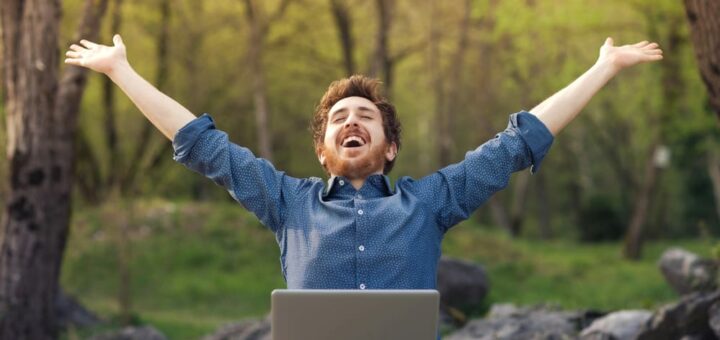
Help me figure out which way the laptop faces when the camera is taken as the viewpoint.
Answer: facing away from the viewer

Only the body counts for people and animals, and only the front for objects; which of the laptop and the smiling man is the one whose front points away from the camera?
the laptop

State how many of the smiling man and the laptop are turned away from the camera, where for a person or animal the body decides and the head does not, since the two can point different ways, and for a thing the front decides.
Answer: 1

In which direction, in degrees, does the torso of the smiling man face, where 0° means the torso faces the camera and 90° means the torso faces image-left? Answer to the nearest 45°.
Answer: approximately 0°

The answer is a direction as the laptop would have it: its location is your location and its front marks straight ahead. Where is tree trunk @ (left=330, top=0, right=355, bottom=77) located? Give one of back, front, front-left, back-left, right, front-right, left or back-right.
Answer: front

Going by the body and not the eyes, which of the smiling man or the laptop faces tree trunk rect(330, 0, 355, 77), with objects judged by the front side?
the laptop

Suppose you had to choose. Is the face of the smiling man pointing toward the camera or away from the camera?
toward the camera

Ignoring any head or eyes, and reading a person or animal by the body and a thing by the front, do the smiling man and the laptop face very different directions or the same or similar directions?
very different directions

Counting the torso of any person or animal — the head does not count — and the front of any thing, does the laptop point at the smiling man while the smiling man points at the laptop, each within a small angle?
yes

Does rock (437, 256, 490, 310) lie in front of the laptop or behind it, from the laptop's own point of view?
in front

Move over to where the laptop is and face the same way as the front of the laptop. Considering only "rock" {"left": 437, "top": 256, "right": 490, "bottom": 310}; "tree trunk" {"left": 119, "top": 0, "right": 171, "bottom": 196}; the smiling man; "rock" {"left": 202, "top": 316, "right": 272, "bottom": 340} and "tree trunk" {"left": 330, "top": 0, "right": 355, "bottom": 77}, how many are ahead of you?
5
